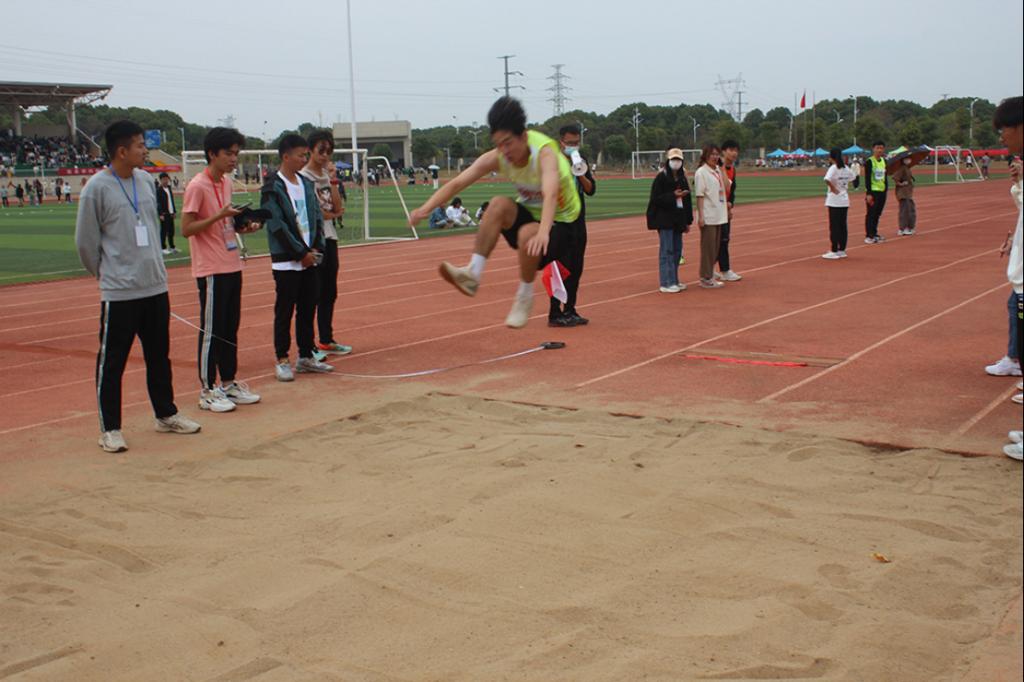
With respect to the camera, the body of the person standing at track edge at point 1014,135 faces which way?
to the viewer's left

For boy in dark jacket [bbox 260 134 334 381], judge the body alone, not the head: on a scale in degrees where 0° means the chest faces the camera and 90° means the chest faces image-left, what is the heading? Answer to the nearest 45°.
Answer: approximately 315°

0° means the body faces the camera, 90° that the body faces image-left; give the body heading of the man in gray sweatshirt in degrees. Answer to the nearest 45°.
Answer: approximately 315°

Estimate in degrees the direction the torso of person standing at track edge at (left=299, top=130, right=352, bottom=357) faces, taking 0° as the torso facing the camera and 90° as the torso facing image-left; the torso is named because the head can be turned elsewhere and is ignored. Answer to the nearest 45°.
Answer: approximately 315°

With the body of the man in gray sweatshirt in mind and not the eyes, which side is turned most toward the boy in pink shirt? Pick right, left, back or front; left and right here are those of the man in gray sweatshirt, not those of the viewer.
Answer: left

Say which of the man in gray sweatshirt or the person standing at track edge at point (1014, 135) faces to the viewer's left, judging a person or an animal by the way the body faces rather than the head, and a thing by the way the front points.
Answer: the person standing at track edge

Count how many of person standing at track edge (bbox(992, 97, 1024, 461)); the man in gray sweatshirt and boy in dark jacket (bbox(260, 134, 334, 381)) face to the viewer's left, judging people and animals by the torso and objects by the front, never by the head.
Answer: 1

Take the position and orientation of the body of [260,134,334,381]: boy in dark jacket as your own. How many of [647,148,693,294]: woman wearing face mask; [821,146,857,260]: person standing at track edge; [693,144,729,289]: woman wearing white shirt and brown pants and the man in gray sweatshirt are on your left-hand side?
3
